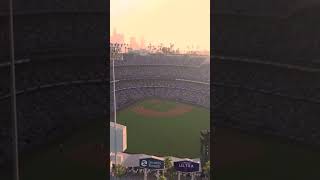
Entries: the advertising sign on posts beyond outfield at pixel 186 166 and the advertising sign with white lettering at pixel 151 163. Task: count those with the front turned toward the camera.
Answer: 2

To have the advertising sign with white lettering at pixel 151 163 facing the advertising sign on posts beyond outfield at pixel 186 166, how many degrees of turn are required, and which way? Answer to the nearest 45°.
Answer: approximately 90° to its left

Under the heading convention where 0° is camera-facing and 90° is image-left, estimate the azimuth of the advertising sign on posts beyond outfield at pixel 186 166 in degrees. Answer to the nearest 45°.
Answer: approximately 0°

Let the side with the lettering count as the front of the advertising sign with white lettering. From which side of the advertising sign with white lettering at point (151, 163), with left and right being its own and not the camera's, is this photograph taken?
front

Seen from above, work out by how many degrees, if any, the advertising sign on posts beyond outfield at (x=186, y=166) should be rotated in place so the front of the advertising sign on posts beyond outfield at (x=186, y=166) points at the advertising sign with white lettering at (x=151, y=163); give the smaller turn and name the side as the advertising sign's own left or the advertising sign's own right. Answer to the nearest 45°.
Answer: approximately 90° to the advertising sign's own right
